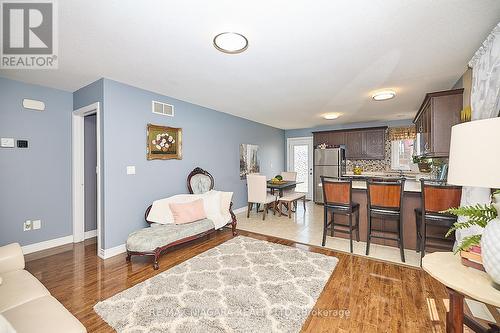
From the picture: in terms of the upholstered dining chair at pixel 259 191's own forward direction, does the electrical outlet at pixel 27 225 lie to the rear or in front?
to the rear

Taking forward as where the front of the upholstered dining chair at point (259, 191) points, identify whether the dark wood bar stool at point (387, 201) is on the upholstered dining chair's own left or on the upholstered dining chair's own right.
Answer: on the upholstered dining chair's own right

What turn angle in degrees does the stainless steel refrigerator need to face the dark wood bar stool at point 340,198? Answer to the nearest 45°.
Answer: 0° — it already faces it

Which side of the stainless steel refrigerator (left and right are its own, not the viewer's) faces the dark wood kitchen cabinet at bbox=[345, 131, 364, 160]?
left

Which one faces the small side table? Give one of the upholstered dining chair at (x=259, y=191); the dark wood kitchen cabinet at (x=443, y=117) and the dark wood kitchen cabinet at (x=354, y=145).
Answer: the dark wood kitchen cabinet at (x=354, y=145)

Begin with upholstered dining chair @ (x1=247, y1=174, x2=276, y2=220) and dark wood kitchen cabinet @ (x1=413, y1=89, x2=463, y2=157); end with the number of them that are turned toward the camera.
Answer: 0

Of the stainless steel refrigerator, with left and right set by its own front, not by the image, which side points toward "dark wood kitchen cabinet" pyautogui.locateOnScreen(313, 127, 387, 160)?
left

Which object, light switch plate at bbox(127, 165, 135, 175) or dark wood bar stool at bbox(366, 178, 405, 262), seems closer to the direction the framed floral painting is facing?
the dark wood bar stool

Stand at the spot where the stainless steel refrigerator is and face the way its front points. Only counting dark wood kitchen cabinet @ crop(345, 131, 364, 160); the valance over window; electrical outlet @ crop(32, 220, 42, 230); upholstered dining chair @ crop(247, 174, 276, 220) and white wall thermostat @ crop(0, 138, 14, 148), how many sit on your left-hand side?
2

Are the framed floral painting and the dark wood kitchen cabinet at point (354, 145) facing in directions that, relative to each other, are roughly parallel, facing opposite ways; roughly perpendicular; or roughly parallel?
roughly perpendicular

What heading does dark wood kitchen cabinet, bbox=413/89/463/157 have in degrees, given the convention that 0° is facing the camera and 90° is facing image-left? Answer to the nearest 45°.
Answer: approximately 90°
